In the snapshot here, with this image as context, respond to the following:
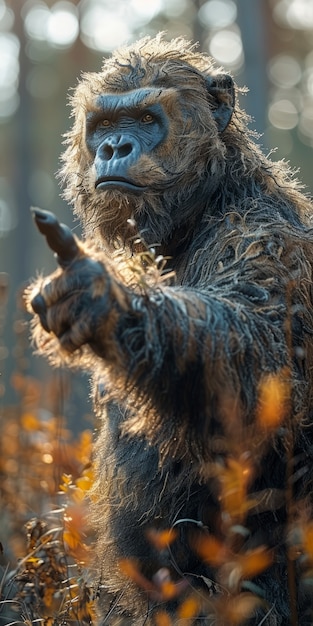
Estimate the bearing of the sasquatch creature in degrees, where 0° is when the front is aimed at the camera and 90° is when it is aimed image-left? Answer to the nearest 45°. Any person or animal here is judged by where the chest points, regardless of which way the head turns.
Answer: approximately 45°

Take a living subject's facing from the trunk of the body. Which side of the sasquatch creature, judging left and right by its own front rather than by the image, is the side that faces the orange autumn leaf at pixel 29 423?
right
